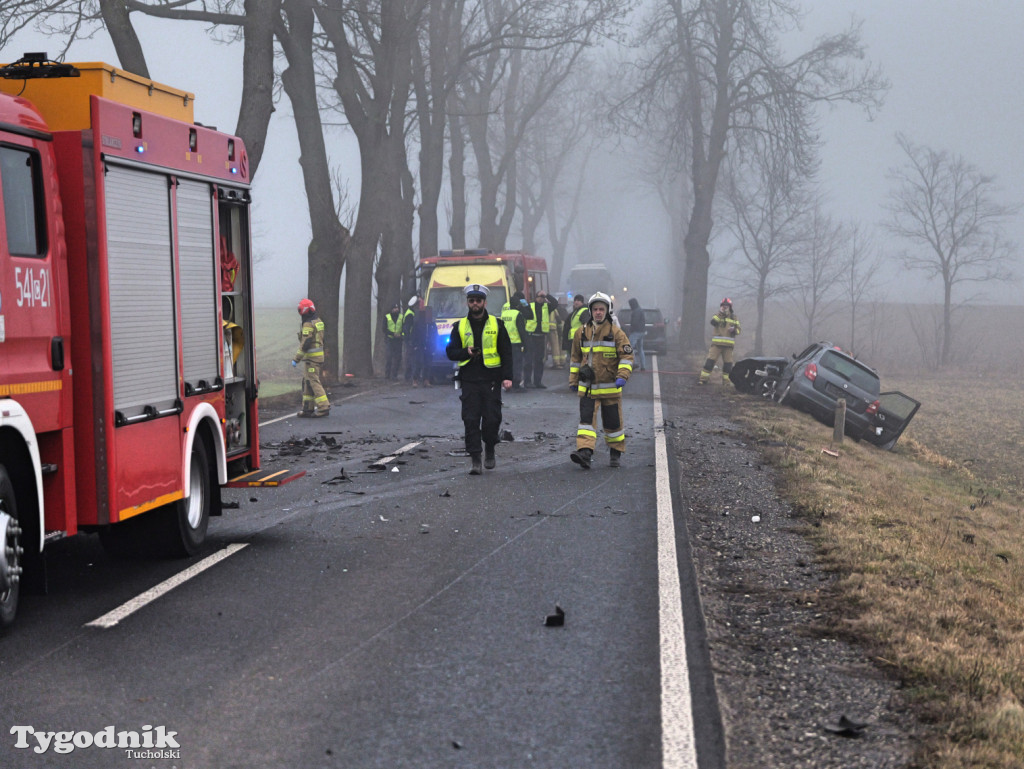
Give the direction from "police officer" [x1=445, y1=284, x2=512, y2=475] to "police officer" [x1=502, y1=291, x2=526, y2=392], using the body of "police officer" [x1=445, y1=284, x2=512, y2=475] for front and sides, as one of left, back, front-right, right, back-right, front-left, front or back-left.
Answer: back

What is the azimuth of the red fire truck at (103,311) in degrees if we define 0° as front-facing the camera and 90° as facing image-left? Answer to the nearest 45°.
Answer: approximately 45°

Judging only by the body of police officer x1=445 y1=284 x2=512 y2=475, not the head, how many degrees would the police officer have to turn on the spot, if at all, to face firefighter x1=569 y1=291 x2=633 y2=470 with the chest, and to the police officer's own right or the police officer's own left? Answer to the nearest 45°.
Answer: approximately 90° to the police officer's own left

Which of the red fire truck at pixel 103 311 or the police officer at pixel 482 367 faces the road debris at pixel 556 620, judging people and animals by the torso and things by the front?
the police officer

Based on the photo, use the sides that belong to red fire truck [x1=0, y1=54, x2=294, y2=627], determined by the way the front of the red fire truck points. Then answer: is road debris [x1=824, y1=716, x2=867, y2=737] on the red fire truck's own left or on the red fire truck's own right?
on the red fire truck's own left

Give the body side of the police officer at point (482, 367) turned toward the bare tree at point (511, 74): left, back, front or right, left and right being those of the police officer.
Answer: back

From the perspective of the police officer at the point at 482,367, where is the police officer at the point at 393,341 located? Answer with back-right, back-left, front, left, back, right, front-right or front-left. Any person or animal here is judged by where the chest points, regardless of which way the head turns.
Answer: back

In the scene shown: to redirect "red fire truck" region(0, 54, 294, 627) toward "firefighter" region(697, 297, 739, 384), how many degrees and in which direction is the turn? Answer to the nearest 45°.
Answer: approximately 180°

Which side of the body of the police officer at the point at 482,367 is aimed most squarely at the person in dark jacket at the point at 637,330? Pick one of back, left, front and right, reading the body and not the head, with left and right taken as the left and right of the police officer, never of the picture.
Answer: back

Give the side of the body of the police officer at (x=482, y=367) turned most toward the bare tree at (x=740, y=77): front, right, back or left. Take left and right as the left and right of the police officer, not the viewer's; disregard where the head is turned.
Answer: back

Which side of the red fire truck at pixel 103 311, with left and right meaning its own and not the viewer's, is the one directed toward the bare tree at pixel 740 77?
back
